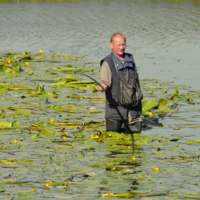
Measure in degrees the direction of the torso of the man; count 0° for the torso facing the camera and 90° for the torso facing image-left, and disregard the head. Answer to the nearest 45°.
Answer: approximately 315°
